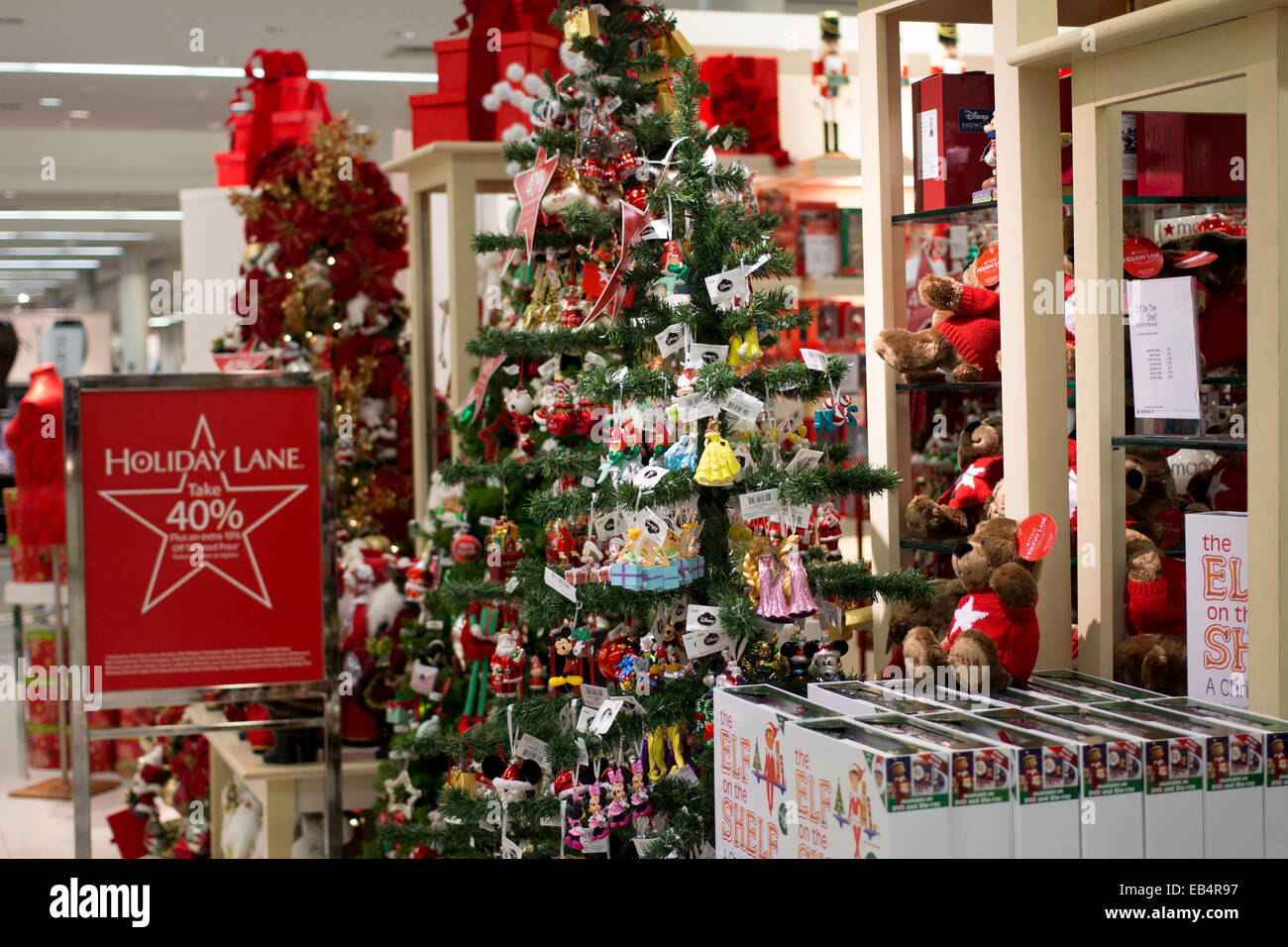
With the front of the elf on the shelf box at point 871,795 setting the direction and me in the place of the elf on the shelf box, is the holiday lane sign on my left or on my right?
on my right

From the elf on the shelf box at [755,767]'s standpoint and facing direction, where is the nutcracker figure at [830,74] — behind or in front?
behind

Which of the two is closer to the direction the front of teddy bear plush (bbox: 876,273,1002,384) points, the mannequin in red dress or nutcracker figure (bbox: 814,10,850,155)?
the mannequin in red dress

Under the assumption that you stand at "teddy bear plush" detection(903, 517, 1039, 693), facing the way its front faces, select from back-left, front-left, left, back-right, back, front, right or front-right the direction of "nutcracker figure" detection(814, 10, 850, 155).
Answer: back-right

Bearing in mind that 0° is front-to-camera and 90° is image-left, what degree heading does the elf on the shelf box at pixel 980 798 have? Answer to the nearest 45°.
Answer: approximately 45°

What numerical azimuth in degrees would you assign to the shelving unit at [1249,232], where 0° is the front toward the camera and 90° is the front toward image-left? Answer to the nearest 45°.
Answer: approximately 45°

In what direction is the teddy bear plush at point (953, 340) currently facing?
to the viewer's left

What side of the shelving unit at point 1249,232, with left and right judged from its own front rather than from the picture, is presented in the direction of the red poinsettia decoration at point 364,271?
right
